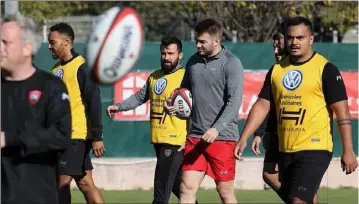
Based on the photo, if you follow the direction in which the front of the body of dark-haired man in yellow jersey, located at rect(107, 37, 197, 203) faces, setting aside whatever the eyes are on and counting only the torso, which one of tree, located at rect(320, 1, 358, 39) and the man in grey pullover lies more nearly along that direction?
the man in grey pullover

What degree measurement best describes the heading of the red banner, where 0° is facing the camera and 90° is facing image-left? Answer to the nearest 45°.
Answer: approximately 0°

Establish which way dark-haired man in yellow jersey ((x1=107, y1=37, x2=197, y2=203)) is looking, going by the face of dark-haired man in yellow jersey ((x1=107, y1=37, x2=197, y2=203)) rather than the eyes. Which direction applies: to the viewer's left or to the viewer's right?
to the viewer's left

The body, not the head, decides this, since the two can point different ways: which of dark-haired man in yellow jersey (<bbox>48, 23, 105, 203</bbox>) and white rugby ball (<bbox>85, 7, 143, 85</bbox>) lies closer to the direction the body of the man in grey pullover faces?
the white rugby ball

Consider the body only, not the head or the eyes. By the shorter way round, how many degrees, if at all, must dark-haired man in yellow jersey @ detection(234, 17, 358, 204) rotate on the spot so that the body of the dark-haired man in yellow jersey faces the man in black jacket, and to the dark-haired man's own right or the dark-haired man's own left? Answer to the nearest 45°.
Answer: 0° — they already face them

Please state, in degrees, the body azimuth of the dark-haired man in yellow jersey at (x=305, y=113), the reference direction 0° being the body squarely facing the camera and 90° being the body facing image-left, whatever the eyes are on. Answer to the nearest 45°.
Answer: approximately 45°

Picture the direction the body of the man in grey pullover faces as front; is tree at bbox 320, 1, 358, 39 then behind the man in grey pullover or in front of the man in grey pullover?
behind
